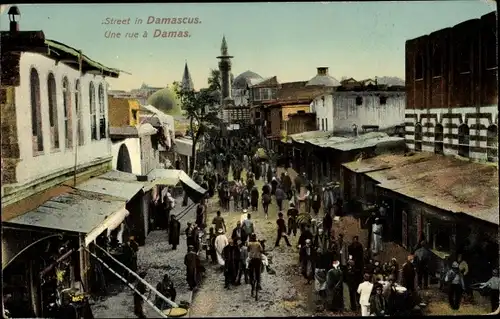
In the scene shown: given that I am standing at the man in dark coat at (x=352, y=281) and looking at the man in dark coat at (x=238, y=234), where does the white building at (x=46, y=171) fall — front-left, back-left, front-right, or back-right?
front-left

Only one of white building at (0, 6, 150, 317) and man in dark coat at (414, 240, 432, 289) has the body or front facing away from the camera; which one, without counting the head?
the man in dark coat

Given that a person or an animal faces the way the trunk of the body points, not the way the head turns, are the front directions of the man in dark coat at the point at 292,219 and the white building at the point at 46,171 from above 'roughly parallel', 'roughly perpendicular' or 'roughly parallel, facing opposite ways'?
roughly perpendicular

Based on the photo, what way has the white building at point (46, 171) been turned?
to the viewer's right

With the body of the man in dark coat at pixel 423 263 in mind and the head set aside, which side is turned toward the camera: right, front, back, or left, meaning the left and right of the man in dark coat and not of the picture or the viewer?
back

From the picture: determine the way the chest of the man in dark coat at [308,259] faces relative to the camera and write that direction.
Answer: toward the camera

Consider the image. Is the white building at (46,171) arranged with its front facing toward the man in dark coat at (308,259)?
yes

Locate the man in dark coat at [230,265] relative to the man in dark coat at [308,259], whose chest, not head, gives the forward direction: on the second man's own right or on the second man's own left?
on the second man's own right

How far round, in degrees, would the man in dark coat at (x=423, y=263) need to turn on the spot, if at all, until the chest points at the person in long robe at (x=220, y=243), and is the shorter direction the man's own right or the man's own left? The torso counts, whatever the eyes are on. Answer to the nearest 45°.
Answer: approximately 90° to the man's own left
